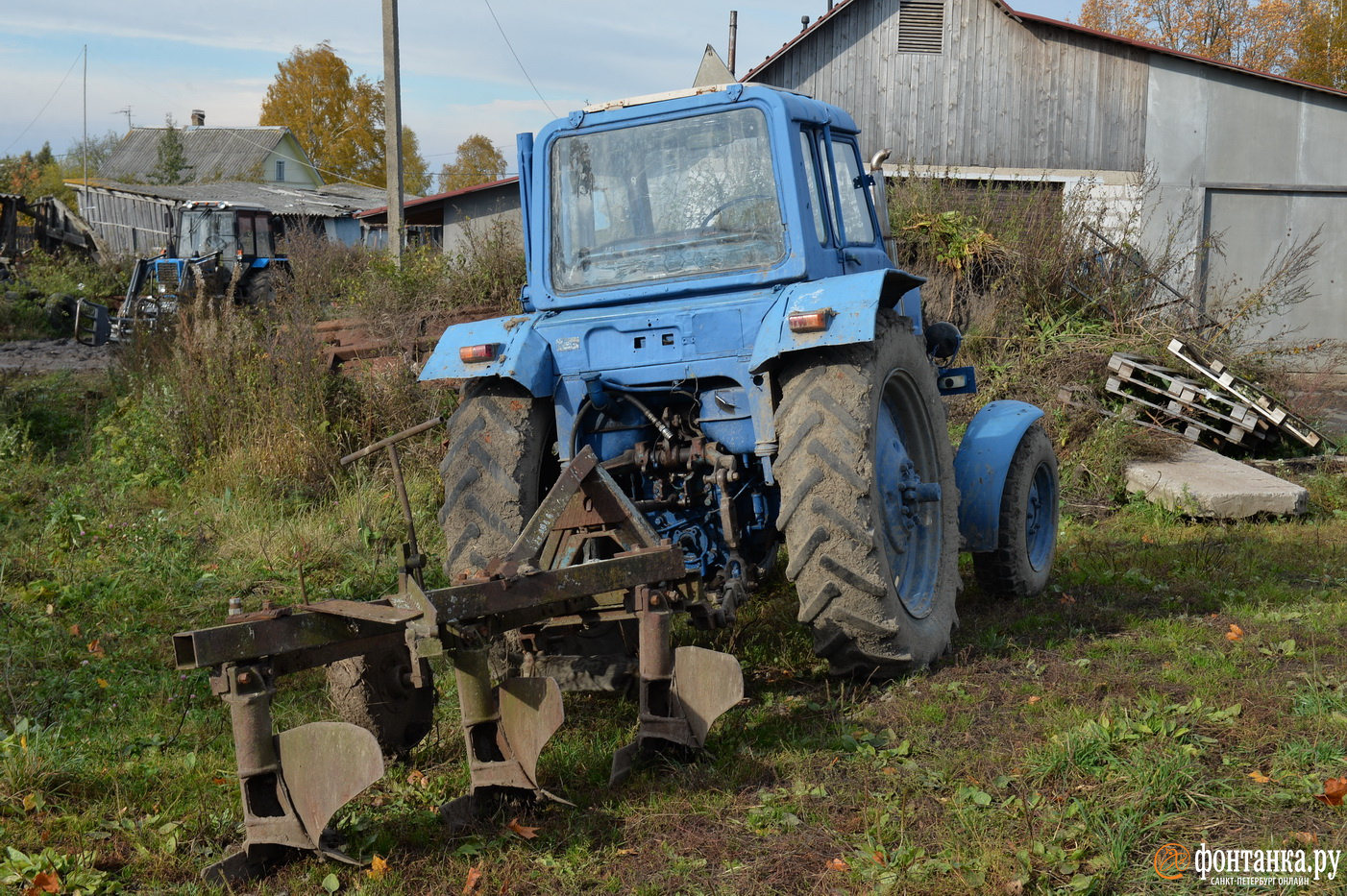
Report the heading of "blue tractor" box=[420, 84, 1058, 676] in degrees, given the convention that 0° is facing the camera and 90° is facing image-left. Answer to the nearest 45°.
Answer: approximately 225°

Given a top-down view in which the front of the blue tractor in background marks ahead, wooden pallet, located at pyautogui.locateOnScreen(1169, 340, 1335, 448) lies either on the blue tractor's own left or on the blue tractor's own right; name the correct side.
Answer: on the blue tractor's own left

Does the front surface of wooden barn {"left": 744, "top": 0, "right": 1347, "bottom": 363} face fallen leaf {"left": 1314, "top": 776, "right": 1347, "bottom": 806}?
yes

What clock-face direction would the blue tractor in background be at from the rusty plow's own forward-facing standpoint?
The blue tractor in background is roughly at 10 o'clock from the rusty plow.

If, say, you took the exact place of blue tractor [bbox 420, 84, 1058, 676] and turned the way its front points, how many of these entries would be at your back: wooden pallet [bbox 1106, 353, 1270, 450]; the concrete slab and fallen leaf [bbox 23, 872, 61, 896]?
1

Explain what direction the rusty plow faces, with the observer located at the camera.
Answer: facing away from the viewer and to the right of the viewer

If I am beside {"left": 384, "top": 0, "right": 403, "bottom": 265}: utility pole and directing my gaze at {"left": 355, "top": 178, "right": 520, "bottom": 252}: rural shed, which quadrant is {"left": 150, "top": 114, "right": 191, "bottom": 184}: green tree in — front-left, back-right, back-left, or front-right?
front-left

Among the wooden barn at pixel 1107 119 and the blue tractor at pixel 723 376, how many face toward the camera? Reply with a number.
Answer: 1

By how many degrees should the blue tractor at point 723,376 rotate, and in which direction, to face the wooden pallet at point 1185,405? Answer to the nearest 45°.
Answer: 0° — it already faces it

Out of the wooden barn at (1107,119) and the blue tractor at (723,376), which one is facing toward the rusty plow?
the wooden barn

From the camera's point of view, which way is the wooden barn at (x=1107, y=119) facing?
toward the camera

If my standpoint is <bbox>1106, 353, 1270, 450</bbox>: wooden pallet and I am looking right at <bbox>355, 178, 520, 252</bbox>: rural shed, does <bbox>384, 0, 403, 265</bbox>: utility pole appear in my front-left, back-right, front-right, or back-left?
front-left

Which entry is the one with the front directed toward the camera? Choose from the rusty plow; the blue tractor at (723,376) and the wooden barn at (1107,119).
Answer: the wooden barn

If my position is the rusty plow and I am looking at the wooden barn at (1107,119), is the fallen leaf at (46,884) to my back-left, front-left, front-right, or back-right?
back-left

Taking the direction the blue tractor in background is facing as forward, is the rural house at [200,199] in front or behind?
behind

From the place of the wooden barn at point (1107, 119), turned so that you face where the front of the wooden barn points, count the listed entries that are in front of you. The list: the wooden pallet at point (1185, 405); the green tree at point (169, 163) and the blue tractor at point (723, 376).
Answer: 2

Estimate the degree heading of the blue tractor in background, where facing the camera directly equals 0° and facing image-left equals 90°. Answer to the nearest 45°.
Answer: approximately 45°
